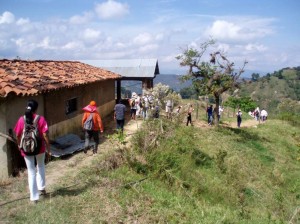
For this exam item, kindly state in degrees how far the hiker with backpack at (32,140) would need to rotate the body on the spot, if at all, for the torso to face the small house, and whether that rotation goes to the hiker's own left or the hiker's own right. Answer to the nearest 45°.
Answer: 0° — they already face it

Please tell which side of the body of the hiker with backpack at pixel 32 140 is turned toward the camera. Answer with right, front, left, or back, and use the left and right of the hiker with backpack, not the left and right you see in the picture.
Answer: back
